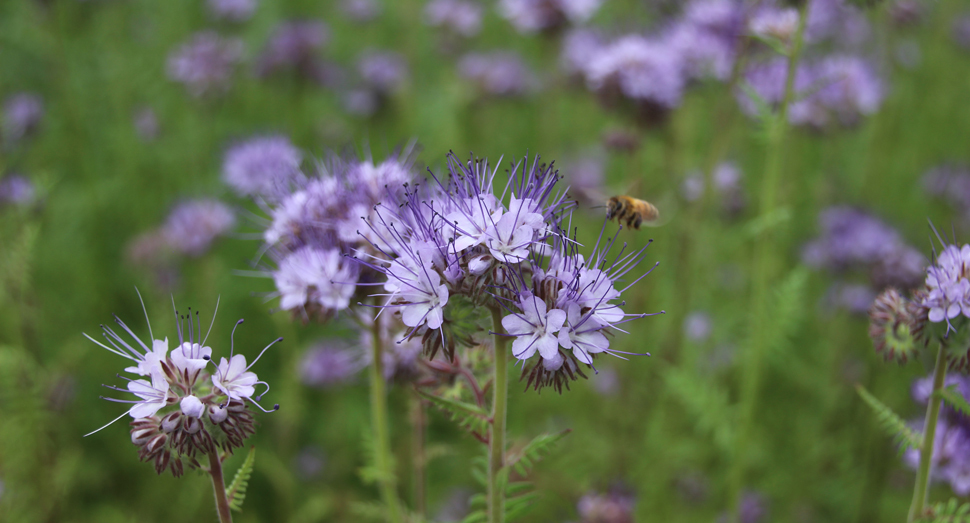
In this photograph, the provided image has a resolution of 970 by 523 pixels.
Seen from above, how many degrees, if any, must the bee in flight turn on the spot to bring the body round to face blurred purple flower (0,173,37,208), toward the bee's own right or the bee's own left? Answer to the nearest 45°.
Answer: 0° — it already faces it

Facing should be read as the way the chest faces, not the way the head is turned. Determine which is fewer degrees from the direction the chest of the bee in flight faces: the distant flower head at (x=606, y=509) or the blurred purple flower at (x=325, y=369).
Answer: the blurred purple flower

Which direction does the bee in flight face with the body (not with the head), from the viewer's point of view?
to the viewer's left

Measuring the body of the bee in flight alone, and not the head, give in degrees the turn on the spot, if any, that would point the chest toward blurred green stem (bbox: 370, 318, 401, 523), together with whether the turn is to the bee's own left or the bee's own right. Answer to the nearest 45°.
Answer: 0° — it already faces it
